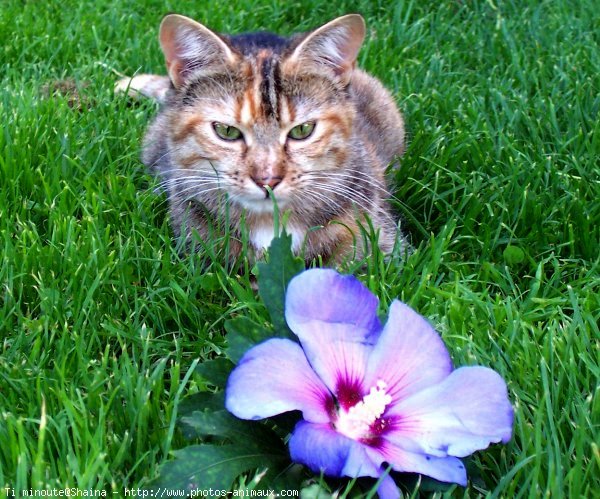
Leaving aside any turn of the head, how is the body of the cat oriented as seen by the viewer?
toward the camera

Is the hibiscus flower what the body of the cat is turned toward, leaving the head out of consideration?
yes

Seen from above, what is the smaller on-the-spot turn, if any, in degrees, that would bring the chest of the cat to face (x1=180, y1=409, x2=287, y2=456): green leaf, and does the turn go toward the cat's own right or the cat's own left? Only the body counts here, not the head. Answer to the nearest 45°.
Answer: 0° — it already faces it

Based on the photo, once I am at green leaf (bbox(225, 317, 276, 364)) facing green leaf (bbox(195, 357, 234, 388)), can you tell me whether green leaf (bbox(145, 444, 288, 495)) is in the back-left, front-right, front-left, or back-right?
front-left

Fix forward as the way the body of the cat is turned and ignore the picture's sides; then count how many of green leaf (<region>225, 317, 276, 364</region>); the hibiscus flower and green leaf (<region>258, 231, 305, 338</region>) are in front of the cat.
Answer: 3

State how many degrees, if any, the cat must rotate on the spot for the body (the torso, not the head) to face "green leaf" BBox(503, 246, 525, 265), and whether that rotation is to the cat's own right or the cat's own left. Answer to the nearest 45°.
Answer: approximately 90° to the cat's own left

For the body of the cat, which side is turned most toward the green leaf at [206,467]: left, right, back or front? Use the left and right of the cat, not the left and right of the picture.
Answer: front

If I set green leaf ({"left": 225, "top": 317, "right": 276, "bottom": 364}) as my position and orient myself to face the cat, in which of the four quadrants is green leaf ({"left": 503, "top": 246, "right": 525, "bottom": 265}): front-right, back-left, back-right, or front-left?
front-right

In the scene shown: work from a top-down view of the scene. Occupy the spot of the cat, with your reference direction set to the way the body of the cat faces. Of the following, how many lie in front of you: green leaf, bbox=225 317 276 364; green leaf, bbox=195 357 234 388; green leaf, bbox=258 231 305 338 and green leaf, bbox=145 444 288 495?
4

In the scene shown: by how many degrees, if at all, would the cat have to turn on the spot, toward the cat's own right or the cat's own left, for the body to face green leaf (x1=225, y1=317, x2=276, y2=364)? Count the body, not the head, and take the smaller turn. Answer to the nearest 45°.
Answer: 0° — it already faces it

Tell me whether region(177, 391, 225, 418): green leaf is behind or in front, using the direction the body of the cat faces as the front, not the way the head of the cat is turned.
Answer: in front

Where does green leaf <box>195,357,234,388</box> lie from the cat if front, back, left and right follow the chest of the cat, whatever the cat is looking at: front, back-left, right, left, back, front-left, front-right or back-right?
front

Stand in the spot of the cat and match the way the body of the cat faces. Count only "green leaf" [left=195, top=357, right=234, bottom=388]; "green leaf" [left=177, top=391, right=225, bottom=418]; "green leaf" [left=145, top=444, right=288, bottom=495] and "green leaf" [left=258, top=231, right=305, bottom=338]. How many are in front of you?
4

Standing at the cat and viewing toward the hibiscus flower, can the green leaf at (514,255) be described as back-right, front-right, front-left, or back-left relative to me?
front-left

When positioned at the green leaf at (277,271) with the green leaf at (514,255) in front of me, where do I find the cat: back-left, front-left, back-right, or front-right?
front-left
